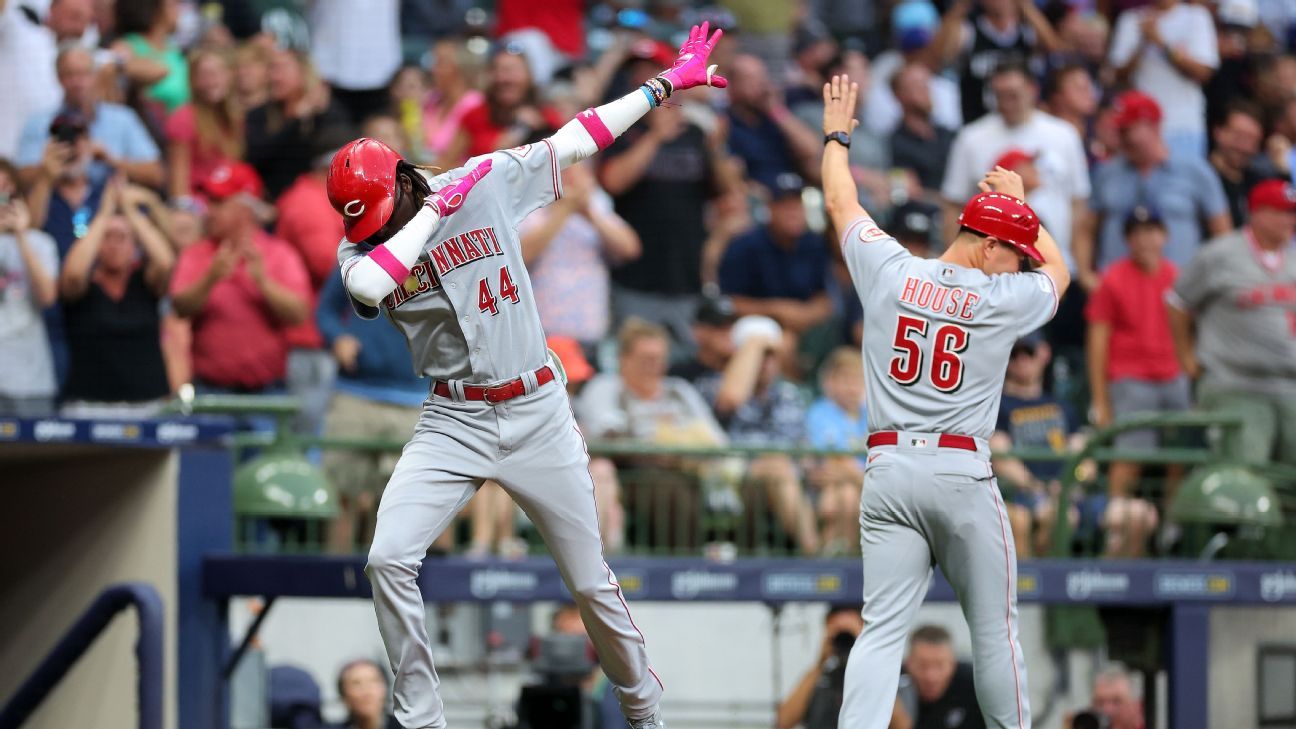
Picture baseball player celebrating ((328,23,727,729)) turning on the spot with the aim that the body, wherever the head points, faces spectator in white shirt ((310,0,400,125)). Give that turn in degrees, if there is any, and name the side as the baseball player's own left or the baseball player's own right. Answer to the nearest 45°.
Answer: approximately 180°

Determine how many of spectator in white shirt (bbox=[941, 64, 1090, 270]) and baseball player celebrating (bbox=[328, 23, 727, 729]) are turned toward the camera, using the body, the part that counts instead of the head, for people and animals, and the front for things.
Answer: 2

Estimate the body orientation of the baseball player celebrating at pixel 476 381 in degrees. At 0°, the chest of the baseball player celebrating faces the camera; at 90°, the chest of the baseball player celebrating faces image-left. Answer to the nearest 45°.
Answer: approximately 0°

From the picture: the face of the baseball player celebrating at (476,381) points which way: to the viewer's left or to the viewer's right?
to the viewer's left

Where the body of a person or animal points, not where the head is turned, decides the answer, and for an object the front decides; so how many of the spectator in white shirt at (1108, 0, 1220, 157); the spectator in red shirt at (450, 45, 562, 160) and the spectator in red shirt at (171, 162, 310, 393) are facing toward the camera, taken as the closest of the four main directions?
3

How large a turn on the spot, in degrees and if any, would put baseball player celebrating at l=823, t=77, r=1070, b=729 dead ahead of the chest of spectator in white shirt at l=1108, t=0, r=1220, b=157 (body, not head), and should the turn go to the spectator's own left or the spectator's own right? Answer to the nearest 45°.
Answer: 0° — they already face them

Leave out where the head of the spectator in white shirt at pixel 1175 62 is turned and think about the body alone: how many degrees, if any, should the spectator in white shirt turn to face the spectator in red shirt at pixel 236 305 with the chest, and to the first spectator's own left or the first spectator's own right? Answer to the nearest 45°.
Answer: approximately 45° to the first spectator's own right

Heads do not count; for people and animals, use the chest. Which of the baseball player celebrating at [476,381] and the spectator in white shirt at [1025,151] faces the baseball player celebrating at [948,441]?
the spectator in white shirt

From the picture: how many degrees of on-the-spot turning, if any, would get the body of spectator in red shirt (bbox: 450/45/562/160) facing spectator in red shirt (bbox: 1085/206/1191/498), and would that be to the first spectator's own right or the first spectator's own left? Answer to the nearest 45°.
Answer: approximately 90° to the first spectator's own left

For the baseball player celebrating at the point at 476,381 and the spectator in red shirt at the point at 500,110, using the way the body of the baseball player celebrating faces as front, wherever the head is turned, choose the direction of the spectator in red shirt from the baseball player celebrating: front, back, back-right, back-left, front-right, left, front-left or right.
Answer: back
